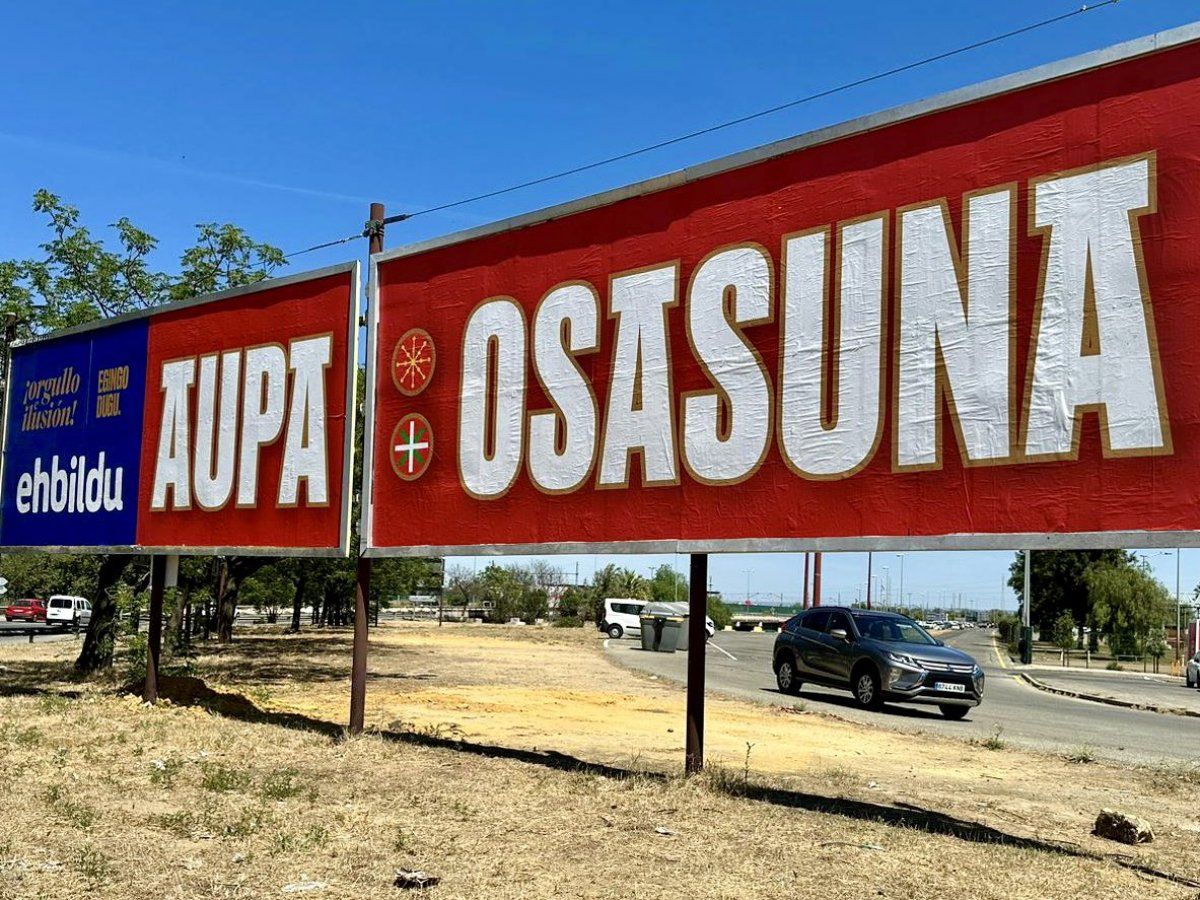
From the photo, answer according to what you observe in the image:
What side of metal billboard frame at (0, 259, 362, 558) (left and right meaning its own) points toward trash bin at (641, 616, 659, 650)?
back

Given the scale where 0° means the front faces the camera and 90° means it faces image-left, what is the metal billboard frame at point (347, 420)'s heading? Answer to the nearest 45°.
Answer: approximately 45°

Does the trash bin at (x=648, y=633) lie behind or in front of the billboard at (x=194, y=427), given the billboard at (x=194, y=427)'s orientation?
behind

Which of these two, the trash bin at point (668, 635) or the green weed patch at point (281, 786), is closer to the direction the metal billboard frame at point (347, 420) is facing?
the green weed patch
